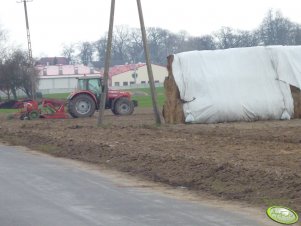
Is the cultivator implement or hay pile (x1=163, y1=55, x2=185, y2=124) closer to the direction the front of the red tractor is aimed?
the hay pile

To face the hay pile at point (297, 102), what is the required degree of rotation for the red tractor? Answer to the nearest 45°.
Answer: approximately 45° to its right

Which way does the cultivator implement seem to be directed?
to the viewer's right

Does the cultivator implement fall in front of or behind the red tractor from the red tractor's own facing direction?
behind

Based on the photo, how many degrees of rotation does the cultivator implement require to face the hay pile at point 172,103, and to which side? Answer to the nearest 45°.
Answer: approximately 45° to its right

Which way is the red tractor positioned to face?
to the viewer's right

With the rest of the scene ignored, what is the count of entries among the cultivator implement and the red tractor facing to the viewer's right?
2

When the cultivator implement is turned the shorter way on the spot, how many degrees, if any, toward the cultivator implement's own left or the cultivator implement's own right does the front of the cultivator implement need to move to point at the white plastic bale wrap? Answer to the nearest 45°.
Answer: approximately 45° to the cultivator implement's own right
